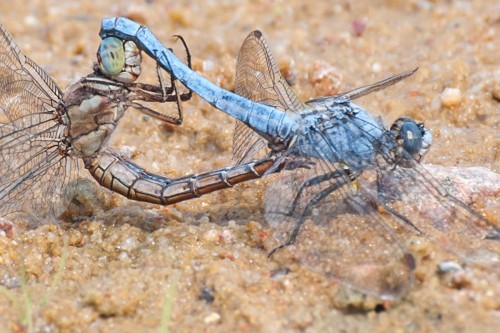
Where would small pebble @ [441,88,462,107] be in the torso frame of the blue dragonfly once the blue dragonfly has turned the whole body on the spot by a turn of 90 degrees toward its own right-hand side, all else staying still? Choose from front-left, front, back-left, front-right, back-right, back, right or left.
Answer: back-left

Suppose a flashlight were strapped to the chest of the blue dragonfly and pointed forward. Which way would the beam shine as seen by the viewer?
to the viewer's right
